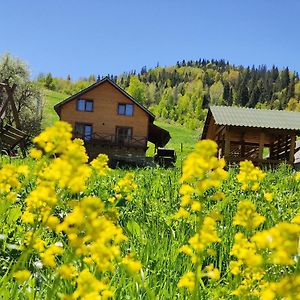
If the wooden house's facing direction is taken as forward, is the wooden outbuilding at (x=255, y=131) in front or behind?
in front

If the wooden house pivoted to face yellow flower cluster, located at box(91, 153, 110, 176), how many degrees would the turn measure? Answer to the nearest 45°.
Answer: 0° — it already faces it

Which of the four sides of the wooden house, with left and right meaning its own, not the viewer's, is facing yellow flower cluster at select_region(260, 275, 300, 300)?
front

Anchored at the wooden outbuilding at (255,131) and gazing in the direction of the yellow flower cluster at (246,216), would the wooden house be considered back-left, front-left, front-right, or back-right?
back-right

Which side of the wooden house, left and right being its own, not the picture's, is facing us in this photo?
front

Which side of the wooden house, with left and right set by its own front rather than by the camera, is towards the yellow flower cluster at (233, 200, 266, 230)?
front
